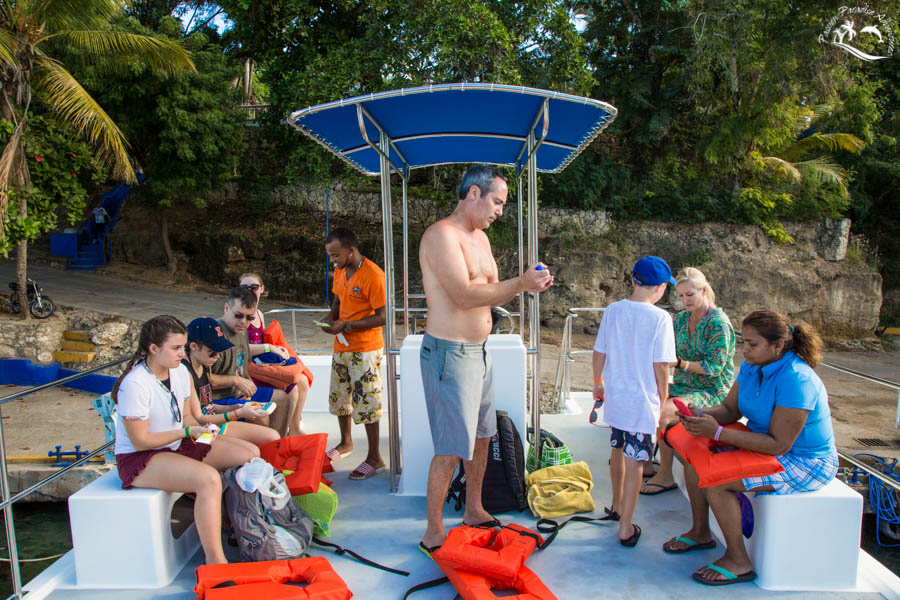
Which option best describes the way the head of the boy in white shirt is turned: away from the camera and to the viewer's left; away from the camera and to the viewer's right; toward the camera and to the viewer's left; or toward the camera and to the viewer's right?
away from the camera and to the viewer's right

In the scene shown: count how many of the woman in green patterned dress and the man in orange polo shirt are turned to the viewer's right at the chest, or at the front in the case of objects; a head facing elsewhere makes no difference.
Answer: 0

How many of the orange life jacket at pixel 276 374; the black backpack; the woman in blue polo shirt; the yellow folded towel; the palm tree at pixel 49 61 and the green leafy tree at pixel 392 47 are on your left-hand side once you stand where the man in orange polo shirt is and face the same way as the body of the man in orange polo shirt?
3

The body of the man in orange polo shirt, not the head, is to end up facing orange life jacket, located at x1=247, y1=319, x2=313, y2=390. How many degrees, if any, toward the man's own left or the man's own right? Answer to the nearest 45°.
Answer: approximately 90° to the man's own right

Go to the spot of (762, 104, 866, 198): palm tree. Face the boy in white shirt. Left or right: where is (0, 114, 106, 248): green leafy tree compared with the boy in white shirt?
right

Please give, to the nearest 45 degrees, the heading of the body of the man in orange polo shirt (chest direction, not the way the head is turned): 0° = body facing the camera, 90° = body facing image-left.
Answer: approximately 45°

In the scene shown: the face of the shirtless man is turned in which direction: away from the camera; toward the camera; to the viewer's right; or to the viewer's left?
to the viewer's right

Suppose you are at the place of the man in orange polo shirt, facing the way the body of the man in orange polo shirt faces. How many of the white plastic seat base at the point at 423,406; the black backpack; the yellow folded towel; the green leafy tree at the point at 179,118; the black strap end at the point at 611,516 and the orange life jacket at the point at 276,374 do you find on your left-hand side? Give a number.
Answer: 4

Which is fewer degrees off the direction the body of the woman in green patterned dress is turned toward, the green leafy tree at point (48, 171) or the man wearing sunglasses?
the man wearing sunglasses

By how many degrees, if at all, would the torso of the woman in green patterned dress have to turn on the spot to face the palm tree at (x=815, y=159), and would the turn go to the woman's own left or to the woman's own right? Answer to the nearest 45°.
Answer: approximately 135° to the woman's own right

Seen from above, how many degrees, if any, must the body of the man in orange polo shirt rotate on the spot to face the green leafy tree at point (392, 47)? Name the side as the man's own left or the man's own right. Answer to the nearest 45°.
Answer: approximately 135° to the man's own right

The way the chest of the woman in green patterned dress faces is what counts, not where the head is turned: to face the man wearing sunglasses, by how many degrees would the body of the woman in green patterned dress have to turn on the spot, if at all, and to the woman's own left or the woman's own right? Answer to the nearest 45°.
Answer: approximately 45° to the woman's own right

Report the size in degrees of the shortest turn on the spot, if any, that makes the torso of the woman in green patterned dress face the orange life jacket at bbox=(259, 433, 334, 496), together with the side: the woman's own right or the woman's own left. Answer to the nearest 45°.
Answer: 0° — they already face it
